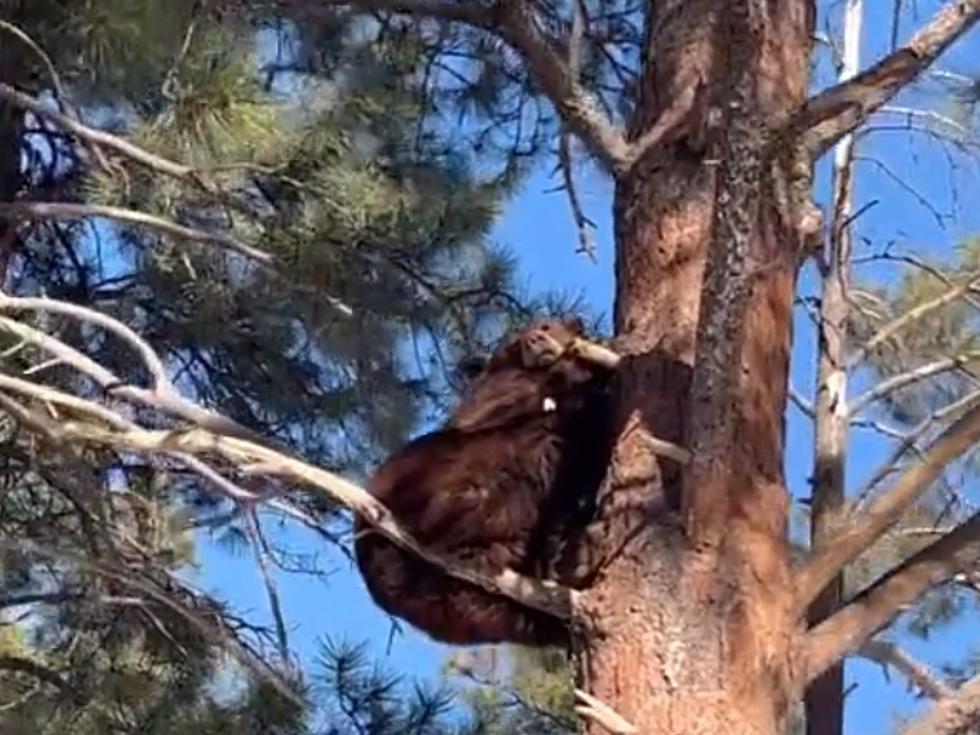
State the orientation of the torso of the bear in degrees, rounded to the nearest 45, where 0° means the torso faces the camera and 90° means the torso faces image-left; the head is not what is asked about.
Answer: approximately 270°
